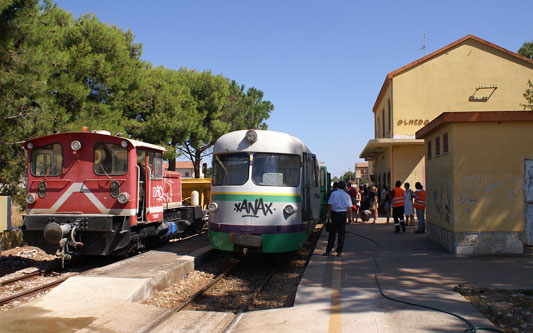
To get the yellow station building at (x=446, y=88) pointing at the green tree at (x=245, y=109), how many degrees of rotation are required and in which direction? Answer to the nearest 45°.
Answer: approximately 45° to its right

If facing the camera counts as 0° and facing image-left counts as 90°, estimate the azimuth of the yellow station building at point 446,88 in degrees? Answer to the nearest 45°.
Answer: approximately 90°

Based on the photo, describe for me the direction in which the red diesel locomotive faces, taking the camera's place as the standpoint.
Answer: facing the viewer and to the left of the viewer

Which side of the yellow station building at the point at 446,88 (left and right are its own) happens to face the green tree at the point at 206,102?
front
